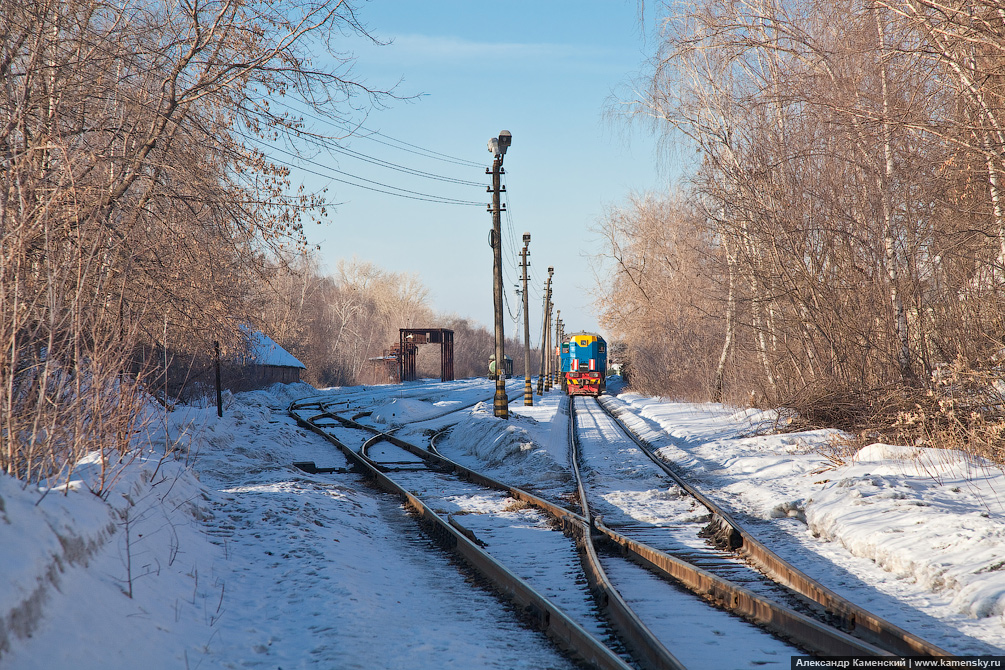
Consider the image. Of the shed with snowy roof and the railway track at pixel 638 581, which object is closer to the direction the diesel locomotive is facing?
the railway track

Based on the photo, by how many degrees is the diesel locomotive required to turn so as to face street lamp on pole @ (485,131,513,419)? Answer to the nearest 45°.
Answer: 0° — it already faces it

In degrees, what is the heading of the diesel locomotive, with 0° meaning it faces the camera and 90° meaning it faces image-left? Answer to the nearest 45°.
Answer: approximately 0°

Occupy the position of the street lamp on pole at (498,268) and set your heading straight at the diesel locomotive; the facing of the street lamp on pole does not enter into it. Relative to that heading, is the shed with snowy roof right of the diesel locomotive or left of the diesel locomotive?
left

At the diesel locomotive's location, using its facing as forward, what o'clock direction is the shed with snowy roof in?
The shed with snowy roof is roughly at 3 o'clock from the diesel locomotive.

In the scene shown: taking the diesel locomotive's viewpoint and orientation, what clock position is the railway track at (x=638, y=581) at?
The railway track is roughly at 12 o'clock from the diesel locomotive.
